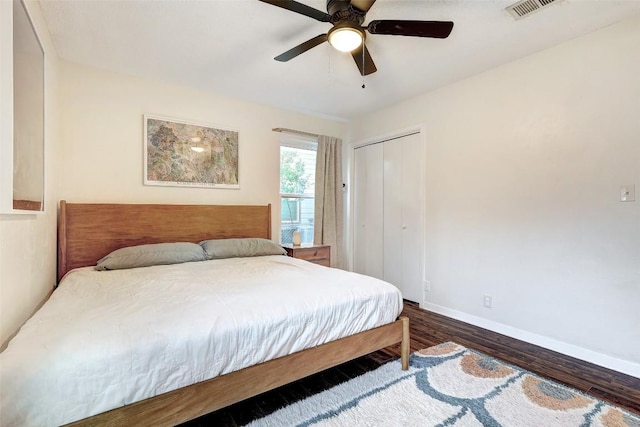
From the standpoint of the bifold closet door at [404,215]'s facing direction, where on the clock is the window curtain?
The window curtain is roughly at 2 o'clock from the bifold closet door.

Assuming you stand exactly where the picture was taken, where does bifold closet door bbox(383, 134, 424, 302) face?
facing the viewer and to the left of the viewer

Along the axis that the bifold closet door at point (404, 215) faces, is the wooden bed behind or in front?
in front

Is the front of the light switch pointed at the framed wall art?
no

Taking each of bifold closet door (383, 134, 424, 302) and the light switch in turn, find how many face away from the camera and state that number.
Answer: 0

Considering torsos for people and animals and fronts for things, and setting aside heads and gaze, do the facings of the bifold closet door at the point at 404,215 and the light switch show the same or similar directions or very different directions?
same or similar directions

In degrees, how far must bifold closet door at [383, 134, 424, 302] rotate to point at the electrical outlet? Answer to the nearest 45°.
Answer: approximately 90° to its left

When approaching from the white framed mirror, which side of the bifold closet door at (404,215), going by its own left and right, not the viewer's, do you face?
front

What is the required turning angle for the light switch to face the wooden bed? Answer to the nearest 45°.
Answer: approximately 45° to its right

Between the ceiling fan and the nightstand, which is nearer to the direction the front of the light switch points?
the ceiling fan
